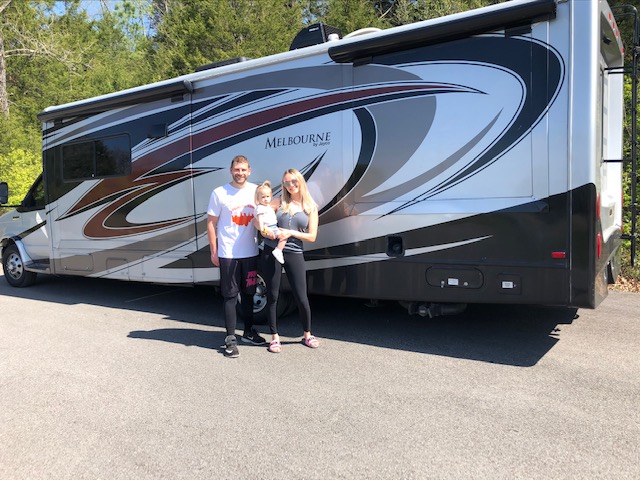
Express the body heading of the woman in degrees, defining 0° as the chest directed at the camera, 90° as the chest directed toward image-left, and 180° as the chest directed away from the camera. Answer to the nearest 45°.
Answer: approximately 0°

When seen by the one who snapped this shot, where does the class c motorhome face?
facing away from the viewer and to the left of the viewer
